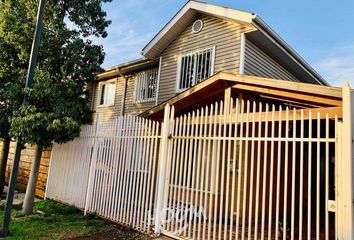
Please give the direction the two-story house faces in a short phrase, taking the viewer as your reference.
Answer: facing the viewer and to the left of the viewer
